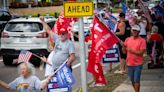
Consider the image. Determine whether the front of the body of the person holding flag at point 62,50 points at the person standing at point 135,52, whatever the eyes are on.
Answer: no

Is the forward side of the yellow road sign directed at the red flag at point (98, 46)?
no

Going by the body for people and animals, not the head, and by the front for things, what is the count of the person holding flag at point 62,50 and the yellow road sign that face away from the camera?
0

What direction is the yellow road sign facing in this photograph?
toward the camera

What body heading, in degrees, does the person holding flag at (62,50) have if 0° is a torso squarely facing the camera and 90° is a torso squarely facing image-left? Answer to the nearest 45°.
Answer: approximately 45°

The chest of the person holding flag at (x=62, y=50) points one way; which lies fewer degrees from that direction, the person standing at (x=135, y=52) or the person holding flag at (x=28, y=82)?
the person holding flag
